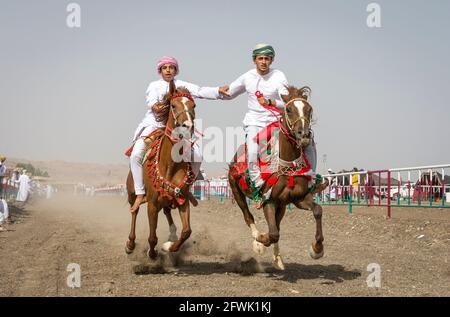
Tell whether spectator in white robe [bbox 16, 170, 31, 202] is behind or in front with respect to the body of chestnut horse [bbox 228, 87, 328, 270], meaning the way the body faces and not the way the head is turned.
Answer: behind

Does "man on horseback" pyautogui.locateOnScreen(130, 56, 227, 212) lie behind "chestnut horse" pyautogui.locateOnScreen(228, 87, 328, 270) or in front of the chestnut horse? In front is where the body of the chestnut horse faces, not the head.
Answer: behind

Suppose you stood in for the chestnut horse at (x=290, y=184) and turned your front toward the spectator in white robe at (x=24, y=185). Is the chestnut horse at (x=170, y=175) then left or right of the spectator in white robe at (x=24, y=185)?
left
